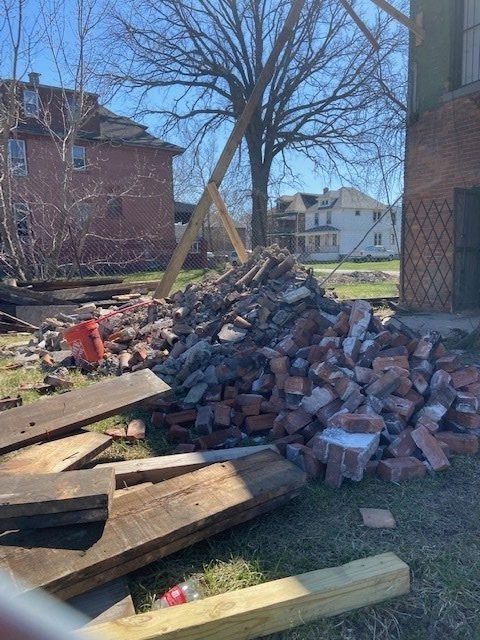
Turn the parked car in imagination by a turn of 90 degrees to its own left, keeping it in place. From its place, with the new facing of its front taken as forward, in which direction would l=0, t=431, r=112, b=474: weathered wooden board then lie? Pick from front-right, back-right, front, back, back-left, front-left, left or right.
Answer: front

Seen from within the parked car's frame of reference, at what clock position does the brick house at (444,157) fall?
The brick house is roughly at 9 o'clock from the parked car.

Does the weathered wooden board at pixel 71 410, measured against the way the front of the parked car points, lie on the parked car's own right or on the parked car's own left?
on the parked car's own left

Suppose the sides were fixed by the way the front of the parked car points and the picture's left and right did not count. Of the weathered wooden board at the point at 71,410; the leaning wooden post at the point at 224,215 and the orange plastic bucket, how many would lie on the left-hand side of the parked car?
3

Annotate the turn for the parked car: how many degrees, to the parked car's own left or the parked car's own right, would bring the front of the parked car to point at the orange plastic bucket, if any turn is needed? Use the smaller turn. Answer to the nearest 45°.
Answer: approximately 90° to the parked car's own left

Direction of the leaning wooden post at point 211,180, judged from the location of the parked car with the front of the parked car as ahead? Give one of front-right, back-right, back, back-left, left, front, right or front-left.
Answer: left

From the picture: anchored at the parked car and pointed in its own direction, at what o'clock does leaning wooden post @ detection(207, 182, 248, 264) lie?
The leaning wooden post is roughly at 9 o'clock from the parked car.

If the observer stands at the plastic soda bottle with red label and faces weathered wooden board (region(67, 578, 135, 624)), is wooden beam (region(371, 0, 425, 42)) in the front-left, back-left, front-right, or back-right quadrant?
back-right

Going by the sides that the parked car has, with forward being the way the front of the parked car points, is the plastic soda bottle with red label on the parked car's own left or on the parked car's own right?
on the parked car's own left

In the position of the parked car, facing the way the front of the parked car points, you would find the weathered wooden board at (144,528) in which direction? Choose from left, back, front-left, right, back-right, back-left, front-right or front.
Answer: left

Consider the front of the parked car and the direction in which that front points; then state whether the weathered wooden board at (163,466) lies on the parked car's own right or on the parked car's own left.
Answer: on the parked car's own left

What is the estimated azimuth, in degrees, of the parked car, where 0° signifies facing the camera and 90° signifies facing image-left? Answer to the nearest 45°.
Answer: approximately 90°

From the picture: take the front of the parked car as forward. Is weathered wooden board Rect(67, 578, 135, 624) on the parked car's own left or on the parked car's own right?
on the parked car's own left

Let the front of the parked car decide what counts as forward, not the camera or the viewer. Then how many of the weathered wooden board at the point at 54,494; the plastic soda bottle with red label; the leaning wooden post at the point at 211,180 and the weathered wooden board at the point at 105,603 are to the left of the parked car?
4

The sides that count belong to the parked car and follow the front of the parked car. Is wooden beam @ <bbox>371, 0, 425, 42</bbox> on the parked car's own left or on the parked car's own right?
on the parked car's own left

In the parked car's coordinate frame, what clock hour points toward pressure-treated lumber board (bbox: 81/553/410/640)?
The pressure-treated lumber board is roughly at 9 o'clock from the parked car.
